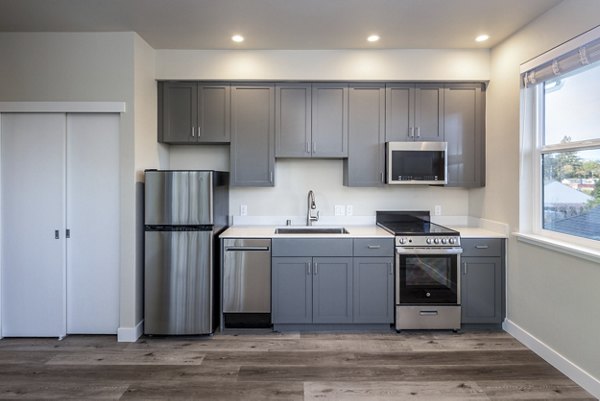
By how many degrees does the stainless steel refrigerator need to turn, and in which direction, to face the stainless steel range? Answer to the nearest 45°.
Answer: approximately 90° to its left

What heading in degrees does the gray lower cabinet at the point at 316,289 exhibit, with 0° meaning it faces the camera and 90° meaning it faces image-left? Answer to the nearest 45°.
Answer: approximately 0°

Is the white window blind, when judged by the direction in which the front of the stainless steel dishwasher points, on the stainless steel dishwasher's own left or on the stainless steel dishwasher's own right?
on the stainless steel dishwasher's own left

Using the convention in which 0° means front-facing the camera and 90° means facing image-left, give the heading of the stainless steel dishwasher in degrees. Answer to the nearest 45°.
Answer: approximately 0°

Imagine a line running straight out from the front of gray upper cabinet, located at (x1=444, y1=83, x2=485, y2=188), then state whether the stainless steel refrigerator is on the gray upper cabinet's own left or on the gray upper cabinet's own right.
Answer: on the gray upper cabinet's own right

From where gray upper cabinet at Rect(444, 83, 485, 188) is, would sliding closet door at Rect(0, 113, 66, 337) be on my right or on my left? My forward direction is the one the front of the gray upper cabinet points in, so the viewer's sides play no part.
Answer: on my right

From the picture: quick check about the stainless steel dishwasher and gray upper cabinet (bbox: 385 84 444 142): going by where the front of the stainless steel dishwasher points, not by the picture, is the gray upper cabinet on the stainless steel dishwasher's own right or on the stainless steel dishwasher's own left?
on the stainless steel dishwasher's own left
